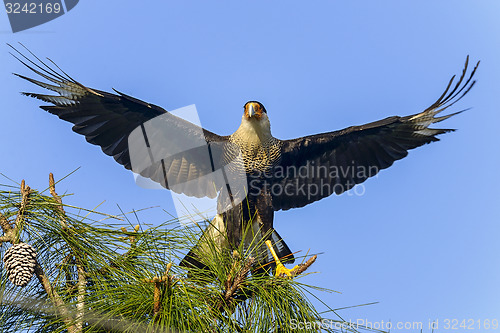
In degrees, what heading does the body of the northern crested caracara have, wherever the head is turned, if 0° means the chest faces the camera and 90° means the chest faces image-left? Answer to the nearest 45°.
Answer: approximately 0°
